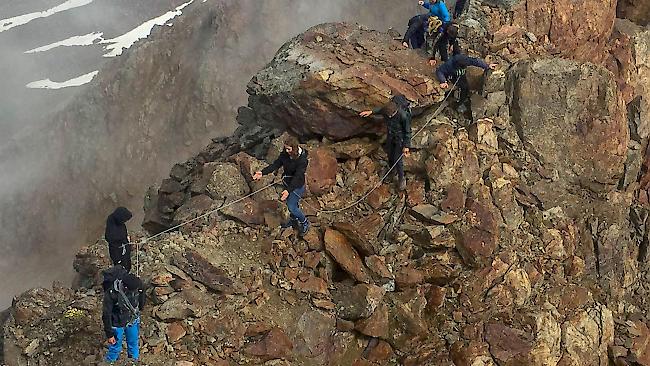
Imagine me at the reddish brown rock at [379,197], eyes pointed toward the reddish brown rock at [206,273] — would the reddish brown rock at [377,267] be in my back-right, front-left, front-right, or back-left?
front-left

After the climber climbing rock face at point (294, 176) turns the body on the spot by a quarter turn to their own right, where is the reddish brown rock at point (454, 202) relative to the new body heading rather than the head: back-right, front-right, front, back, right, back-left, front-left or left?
back-right

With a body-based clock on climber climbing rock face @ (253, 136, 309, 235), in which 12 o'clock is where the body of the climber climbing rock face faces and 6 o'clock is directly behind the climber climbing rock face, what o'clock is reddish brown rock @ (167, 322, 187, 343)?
The reddish brown rock is roughly at 12 o'clock from the climber climbing rock face.

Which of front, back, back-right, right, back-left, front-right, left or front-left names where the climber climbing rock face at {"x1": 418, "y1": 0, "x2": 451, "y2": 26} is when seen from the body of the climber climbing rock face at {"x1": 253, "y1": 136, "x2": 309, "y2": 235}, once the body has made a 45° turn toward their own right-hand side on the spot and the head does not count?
back-right

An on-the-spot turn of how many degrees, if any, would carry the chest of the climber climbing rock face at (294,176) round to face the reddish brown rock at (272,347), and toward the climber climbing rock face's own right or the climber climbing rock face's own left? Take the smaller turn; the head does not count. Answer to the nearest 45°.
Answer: approximately 45° to the climber climbing rock face's own left

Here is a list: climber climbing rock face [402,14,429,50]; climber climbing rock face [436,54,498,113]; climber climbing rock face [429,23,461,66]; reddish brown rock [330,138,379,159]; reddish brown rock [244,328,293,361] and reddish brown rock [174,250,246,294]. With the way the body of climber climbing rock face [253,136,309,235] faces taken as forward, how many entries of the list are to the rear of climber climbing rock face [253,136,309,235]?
4

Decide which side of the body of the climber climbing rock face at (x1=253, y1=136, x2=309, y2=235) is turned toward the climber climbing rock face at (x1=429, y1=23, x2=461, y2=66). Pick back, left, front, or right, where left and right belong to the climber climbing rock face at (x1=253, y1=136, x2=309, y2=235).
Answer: back

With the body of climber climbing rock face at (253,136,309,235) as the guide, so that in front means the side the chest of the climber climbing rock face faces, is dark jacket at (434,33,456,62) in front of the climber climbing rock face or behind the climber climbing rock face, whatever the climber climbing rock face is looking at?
behind

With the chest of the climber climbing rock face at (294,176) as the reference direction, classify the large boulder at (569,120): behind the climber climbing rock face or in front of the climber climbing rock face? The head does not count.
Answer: behind

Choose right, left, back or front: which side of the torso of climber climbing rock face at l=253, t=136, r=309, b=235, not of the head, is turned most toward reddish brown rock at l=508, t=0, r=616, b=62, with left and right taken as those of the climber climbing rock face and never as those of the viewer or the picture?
back

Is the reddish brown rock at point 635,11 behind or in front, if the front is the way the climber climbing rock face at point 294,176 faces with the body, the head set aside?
behind

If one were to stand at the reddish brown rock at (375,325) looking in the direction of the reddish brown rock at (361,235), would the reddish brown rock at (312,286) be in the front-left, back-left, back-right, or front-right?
front-left

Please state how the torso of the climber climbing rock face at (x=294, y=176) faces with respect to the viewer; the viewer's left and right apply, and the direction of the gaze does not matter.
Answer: facing the viewer and to the left of the viewer

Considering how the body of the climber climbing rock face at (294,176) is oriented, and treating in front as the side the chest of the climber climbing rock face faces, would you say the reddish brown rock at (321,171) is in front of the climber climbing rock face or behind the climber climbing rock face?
behind

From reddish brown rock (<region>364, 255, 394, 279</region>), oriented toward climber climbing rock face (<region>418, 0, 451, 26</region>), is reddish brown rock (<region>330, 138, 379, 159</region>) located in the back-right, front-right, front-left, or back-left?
front-left

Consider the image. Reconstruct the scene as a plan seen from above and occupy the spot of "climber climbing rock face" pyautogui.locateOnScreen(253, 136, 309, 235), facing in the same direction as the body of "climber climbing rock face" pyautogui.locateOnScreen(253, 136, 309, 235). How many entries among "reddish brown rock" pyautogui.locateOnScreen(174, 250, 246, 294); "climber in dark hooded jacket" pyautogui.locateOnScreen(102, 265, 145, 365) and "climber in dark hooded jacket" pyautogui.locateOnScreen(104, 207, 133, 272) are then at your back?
0
